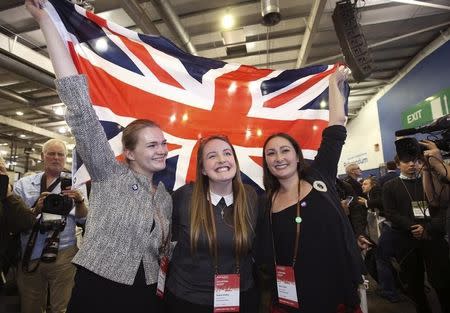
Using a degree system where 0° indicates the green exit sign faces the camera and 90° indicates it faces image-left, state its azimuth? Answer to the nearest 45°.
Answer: approximately 45°

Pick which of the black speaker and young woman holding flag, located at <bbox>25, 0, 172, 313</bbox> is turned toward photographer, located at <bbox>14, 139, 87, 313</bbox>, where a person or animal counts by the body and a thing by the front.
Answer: the black speaker

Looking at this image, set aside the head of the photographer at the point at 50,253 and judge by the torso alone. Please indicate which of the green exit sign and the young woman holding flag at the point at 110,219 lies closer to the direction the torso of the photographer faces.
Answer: the young woman holding flag

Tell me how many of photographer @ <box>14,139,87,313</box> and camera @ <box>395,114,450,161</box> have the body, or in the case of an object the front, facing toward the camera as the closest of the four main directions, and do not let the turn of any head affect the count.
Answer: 1

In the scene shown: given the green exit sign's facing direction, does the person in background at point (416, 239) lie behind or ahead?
ahead

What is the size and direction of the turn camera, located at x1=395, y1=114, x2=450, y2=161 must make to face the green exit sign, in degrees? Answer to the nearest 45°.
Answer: approximately 90° to its right

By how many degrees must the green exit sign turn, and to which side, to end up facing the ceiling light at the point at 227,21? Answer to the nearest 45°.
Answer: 0° — it already faces it

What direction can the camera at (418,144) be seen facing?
to the viewer's left

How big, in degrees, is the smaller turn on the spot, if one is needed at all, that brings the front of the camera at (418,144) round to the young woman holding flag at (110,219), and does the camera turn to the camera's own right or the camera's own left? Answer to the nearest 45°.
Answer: approximately 45° to the camera's own left
